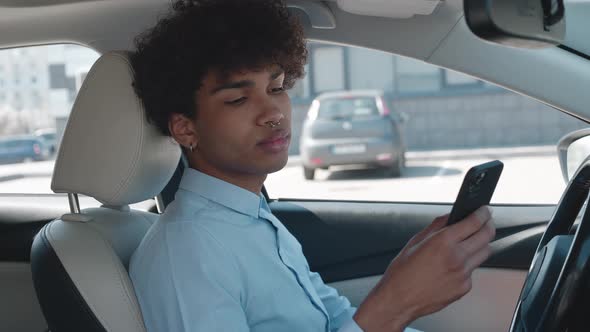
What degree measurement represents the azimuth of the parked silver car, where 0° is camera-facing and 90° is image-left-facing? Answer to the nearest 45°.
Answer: approximately 180°

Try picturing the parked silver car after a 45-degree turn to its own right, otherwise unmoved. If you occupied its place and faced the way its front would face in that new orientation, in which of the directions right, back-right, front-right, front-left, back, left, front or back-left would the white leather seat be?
back-right

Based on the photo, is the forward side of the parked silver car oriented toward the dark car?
no

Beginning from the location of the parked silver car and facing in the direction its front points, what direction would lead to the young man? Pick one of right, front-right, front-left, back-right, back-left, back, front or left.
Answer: back

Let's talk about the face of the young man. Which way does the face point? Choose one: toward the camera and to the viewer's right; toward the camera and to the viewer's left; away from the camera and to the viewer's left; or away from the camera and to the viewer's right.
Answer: toward the camera and to the viewer's right
